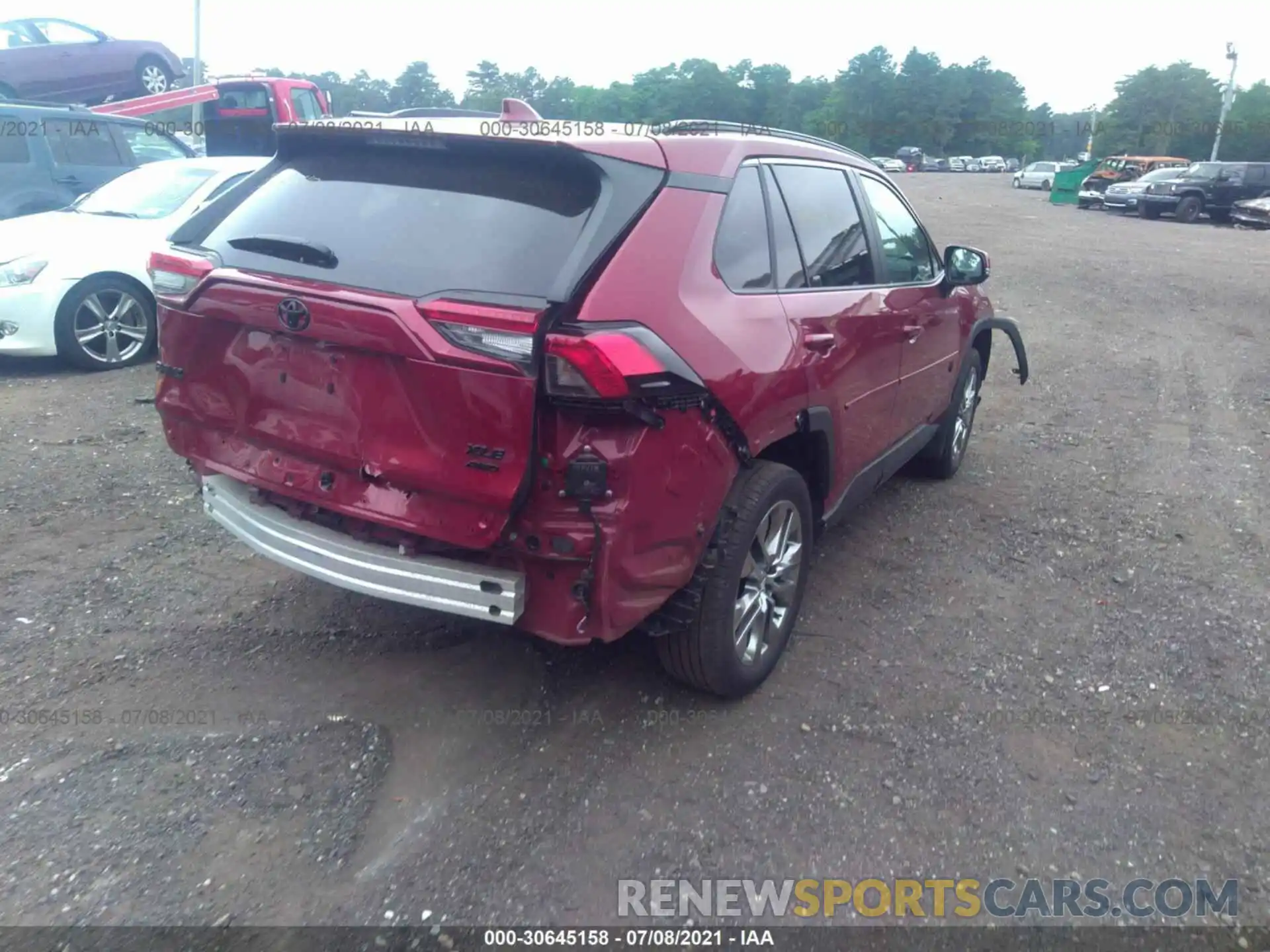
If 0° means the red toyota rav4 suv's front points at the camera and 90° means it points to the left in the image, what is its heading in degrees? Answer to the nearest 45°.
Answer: approximately 225°

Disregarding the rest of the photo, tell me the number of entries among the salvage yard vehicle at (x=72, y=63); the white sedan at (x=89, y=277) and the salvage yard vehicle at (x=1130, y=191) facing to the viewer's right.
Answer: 1

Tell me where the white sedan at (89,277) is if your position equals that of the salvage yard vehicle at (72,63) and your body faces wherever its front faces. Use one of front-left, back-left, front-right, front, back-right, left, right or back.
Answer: right

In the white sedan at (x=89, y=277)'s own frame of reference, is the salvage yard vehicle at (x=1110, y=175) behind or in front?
behind

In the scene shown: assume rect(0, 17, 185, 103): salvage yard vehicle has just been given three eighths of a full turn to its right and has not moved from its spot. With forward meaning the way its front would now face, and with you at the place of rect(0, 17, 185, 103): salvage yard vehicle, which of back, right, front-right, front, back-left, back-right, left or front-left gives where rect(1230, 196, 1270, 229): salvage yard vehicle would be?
back-left

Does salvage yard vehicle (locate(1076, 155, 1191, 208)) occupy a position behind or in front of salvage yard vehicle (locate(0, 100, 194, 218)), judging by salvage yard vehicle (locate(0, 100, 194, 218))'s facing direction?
in front

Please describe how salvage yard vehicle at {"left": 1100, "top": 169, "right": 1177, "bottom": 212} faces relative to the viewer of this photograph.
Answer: facing the viewer and to the left of the viewer

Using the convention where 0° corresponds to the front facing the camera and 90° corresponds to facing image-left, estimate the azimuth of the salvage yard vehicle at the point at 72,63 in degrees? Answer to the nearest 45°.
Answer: approximately 270°

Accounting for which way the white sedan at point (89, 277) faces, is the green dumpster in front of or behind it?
behind

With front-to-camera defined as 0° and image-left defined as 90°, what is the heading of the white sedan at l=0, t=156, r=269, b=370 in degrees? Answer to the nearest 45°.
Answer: approximately 45°

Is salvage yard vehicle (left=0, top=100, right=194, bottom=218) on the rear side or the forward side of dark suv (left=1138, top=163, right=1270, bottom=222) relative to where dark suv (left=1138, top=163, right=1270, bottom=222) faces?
on the forward side

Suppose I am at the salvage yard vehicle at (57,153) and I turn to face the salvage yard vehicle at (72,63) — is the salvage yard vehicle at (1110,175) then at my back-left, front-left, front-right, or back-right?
front-right

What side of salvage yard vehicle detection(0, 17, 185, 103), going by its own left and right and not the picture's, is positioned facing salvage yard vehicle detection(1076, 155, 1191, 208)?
front

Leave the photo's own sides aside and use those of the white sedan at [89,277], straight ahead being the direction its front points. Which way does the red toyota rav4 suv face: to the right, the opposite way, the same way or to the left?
the opposite way

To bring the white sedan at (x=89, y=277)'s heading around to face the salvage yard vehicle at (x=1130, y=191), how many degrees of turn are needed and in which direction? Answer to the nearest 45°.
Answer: approximately 180°
